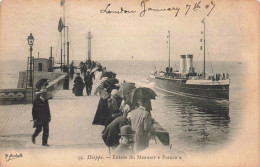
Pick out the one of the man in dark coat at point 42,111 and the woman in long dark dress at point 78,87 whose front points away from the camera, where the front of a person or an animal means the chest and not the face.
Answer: the woman in long dark dress at point 78,87

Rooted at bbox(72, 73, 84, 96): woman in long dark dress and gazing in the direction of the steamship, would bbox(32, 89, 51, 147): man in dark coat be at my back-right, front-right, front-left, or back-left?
back-right

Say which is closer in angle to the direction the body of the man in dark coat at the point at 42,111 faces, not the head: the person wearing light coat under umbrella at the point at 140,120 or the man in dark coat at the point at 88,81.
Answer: the person wearing light coat under umbrella

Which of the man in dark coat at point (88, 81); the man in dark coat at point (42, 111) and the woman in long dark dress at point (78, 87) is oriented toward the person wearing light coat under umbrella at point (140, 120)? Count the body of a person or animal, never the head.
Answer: the man in dark coat at point (42, 111)

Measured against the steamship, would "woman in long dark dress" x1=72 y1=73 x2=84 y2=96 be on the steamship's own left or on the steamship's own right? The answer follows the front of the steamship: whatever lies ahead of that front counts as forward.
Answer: on the steamship's own right
